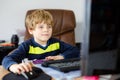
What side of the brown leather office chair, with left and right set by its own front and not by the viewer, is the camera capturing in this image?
front

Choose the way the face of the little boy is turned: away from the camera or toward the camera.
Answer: toward the camera

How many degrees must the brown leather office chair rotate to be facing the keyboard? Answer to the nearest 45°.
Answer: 0° — it already faces it

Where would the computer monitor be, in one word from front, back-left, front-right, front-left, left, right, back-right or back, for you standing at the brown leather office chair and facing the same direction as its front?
front
